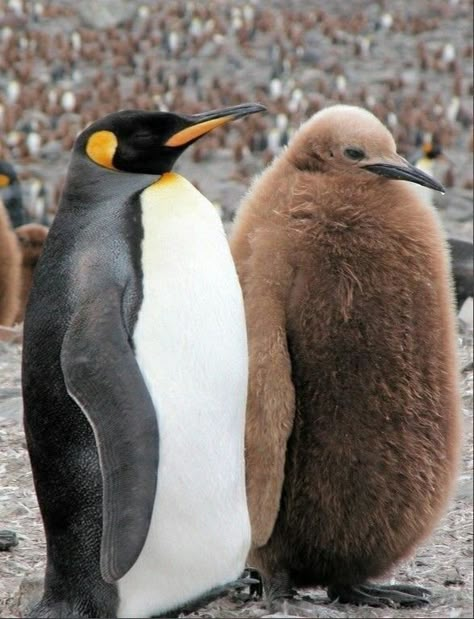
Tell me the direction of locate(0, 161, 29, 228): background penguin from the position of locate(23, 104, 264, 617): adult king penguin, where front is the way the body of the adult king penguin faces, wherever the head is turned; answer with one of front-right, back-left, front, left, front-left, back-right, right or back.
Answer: left

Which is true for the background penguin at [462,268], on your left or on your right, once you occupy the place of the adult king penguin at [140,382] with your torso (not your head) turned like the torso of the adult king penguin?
on your left

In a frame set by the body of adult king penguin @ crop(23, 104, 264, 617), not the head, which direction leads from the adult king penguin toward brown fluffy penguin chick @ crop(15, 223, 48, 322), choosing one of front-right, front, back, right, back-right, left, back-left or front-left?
left

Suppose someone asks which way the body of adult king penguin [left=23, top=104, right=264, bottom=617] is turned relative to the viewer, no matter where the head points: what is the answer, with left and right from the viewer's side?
facing to the right of the viewer
